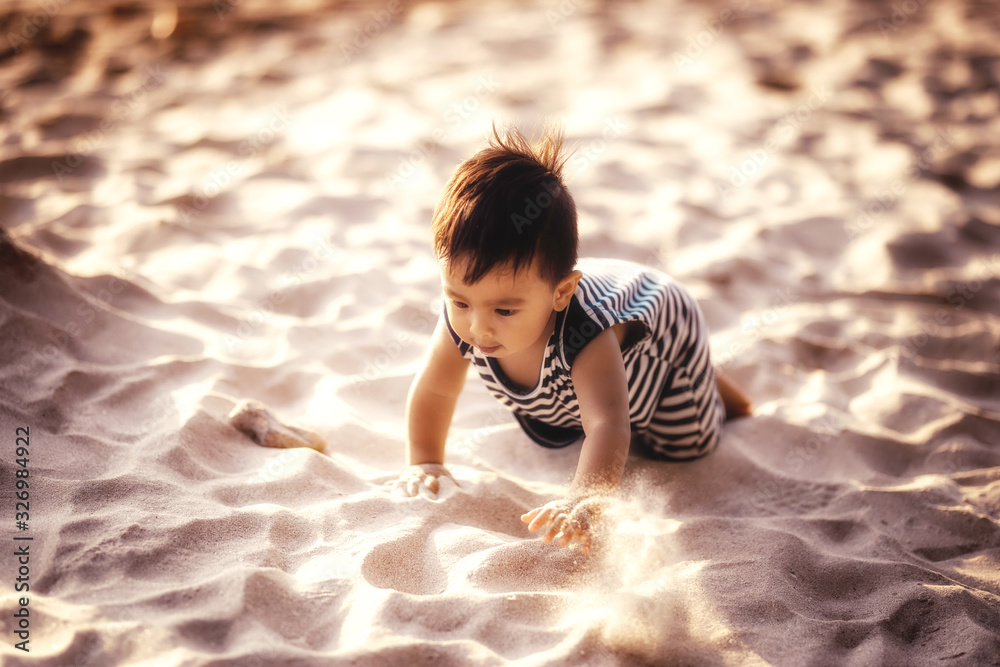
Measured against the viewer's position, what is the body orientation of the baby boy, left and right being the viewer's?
facing the viewer and to the left of the viewer

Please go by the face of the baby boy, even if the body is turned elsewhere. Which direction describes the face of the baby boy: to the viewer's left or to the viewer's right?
to the viewer's left
